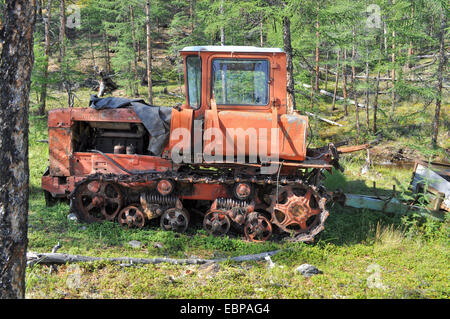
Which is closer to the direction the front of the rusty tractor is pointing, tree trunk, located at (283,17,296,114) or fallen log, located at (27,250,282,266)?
the fallen log

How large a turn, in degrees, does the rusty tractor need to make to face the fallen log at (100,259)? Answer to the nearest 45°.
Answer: approximately 45° to its left

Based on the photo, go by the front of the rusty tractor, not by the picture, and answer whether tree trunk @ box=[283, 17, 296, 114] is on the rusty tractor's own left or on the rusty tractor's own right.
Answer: on the rusty tractor's own right

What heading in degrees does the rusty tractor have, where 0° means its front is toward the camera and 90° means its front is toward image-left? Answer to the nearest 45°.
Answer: approximately 90°
